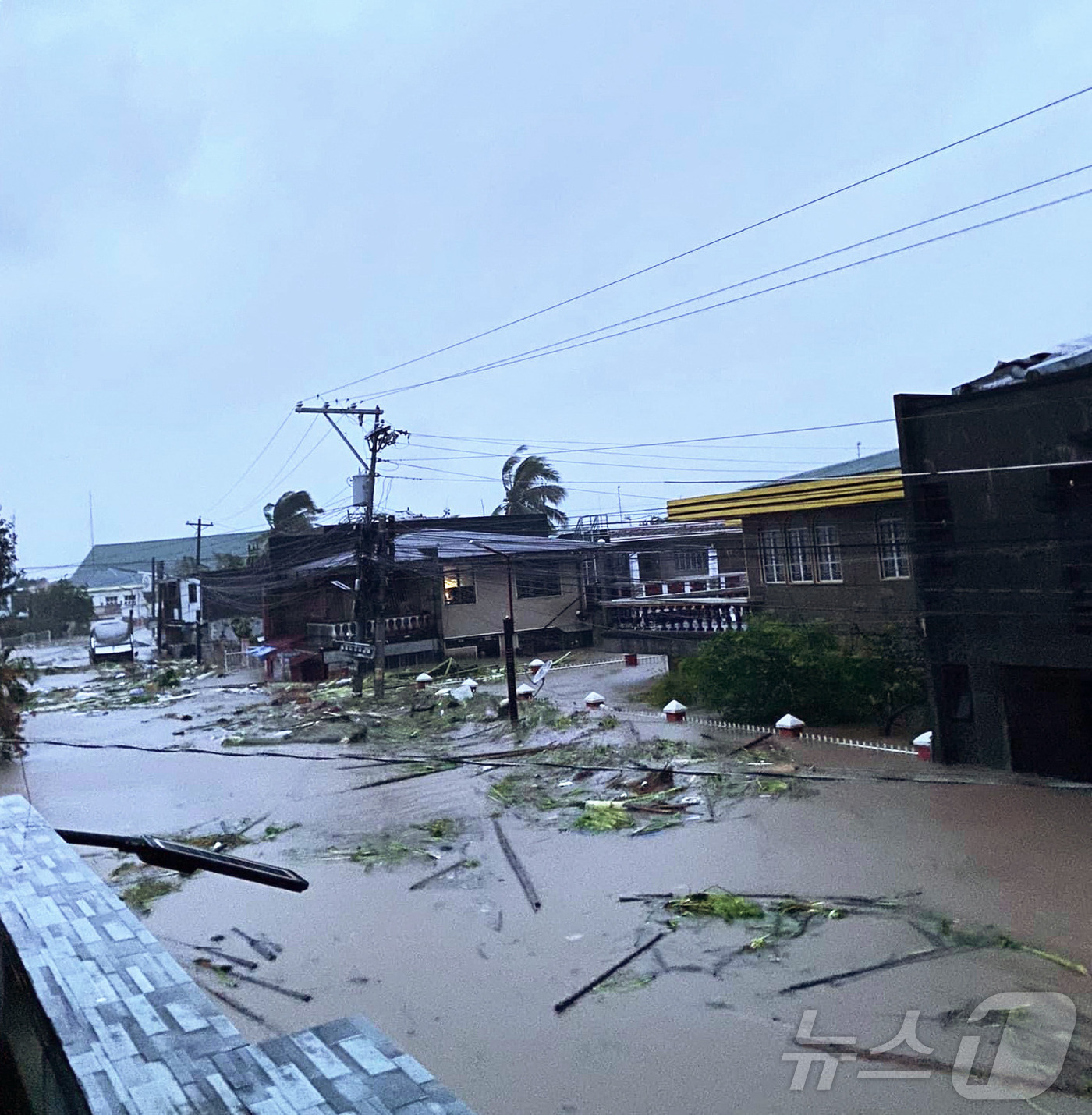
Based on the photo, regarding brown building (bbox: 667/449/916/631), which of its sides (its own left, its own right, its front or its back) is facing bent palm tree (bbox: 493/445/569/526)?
right

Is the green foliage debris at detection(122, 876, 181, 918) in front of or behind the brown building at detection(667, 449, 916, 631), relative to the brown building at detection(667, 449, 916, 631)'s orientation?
in front

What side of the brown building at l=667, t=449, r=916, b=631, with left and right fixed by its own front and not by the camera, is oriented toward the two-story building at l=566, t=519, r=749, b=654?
right

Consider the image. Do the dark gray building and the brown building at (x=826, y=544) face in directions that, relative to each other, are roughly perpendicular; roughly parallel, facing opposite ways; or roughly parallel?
roughly parallel

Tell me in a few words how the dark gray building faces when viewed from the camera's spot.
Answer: facing the viewer and to the left of the viewer

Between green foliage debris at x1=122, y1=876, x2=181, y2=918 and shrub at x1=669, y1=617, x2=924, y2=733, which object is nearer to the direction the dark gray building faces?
the green foliage debris

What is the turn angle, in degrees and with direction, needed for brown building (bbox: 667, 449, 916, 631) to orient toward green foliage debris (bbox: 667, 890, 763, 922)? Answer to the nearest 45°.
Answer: approximately 45° to its left

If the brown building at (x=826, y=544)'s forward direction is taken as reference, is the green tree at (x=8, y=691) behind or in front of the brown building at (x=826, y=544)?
in front

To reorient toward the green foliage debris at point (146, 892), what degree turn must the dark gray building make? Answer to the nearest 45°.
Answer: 0° — it already faces it

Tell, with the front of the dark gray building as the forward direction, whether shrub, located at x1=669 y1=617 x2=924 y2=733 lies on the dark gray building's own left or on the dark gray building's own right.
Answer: on the dark gray building's own right

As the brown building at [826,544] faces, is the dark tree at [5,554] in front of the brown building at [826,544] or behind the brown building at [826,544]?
in front

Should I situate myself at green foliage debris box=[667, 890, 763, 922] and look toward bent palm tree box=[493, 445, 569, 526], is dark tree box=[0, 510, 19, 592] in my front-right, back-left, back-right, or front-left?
front-left

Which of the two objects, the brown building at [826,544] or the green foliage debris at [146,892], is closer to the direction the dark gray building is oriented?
the green foliage debris

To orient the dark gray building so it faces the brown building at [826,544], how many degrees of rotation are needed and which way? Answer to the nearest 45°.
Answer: approximately 90° to its right
